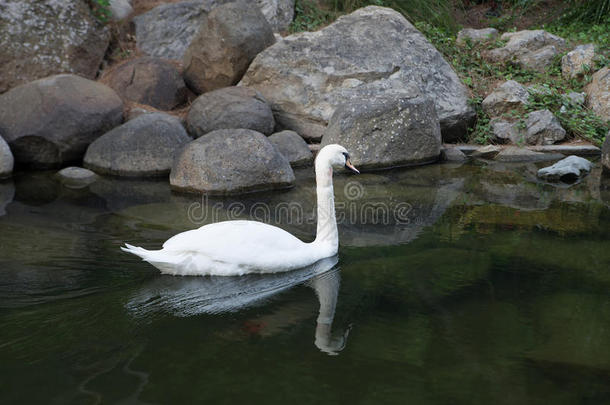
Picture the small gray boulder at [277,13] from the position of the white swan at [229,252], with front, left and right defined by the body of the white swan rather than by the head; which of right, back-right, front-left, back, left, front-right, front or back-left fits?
left

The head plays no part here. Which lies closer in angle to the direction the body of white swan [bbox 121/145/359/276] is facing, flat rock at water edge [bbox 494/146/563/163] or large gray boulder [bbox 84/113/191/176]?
the flat rock at water edge

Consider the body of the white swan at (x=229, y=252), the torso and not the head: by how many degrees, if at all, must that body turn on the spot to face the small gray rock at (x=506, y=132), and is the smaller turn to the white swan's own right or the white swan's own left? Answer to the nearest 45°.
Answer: approximately 45° to the white swan's own left

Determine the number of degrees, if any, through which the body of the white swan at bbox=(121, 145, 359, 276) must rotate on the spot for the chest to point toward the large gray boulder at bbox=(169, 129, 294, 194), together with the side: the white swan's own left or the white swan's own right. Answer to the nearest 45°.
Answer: approximately 90° to the white swan's own left

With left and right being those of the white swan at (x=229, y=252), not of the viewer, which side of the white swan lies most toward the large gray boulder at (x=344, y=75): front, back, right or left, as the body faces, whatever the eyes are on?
left

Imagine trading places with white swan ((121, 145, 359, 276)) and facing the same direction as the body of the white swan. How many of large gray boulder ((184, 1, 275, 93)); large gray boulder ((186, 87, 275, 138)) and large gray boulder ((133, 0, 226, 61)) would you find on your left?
3

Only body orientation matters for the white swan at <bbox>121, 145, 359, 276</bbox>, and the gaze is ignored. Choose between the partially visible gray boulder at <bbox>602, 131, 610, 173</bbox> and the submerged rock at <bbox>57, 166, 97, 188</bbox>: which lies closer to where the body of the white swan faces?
the partially visible gray boulder

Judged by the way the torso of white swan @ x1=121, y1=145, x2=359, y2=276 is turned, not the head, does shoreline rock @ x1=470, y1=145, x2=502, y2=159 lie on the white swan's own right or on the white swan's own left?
on the white swan's own left

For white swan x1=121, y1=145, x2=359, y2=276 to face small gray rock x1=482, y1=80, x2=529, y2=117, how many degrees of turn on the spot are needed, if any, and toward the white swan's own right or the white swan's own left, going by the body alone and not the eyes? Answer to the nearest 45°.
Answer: approximately 45° to the white swan's own left

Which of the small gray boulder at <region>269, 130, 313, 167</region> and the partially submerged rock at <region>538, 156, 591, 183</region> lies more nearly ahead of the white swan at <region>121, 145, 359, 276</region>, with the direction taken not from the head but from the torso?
the partially submerged rock

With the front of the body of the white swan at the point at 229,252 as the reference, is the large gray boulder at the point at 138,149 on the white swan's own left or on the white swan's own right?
on the white swan's own left

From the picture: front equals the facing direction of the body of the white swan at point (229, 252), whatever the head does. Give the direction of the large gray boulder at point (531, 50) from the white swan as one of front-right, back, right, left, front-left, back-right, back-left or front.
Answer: front-left

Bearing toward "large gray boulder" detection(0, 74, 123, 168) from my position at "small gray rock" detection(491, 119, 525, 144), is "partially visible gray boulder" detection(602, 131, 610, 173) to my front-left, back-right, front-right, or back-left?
back-left

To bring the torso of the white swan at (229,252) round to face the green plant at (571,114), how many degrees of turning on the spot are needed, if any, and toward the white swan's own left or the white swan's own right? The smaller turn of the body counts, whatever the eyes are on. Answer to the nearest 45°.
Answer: approximately 45° to the white swan's own left

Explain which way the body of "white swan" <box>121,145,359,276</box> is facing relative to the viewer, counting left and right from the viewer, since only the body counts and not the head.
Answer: facing to the right of the viewer

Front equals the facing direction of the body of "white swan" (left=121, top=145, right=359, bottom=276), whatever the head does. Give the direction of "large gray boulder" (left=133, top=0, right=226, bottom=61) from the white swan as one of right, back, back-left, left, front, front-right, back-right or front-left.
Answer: left
